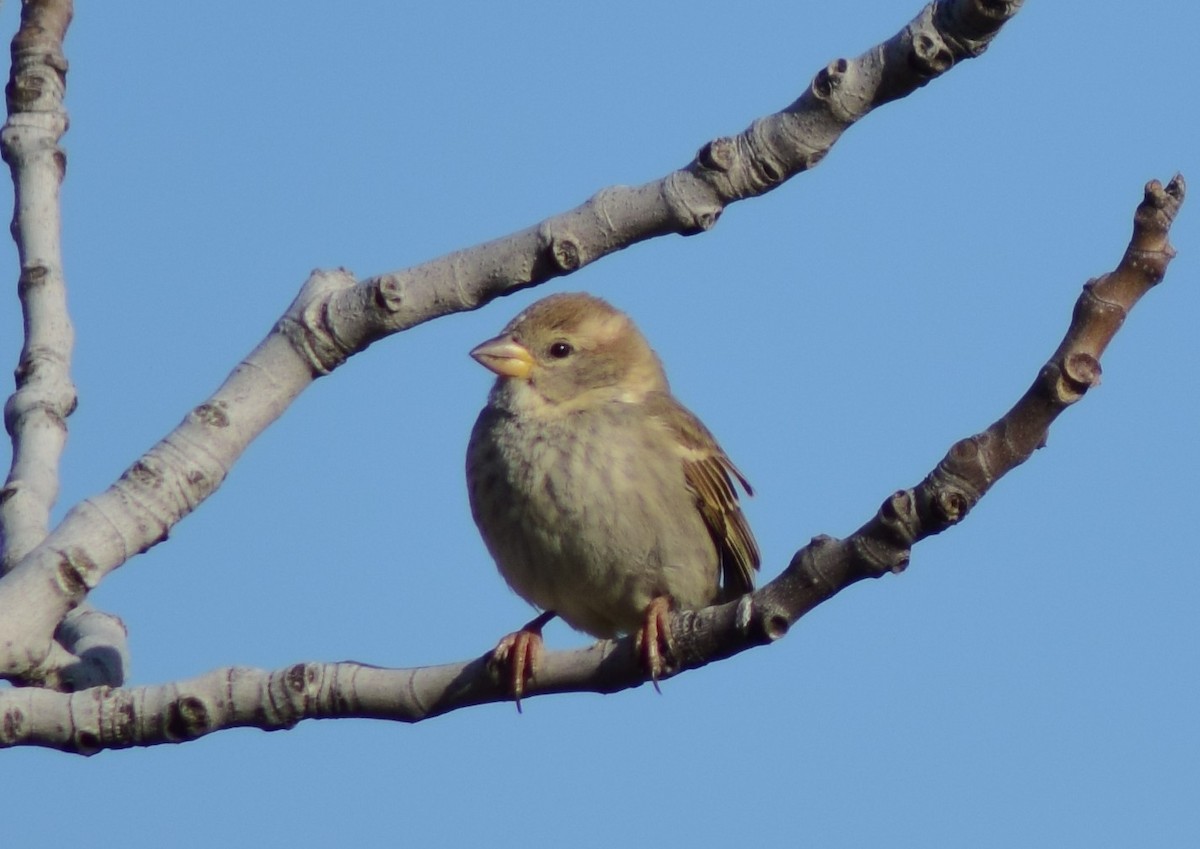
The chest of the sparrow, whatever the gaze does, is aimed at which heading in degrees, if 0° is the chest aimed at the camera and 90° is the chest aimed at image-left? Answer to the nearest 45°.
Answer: approximately 45°
